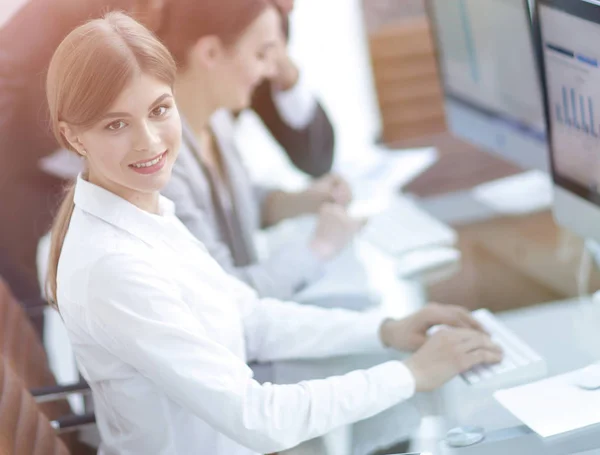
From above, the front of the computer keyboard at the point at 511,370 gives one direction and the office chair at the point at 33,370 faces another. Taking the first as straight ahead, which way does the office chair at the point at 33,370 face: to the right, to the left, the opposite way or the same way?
the opposite way

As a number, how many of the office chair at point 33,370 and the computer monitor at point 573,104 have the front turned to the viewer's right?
1

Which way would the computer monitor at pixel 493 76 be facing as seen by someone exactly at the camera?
facing the viewer and to the left of the viewer

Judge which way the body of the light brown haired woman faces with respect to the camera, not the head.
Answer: to the viewer's right

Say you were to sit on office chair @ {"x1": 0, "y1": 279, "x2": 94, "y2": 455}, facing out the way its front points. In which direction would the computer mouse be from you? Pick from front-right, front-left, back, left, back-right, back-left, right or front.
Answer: front-right

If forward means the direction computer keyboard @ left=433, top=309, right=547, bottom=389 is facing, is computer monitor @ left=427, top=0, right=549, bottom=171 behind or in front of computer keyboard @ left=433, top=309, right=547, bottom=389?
behind

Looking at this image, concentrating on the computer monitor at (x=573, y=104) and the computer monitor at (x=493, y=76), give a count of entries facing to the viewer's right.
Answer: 0

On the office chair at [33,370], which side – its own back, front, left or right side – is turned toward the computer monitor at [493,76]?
front

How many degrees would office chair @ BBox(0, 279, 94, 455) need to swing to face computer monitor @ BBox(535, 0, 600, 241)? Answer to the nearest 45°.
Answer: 0° — it already faces it

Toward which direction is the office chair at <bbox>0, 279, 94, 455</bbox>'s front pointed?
to the viewer's right

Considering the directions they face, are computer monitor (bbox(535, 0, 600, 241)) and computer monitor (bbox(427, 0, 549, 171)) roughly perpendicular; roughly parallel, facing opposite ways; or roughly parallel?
roughly parallel

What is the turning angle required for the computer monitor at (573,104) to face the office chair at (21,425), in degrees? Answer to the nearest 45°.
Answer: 0° — it already faces it
